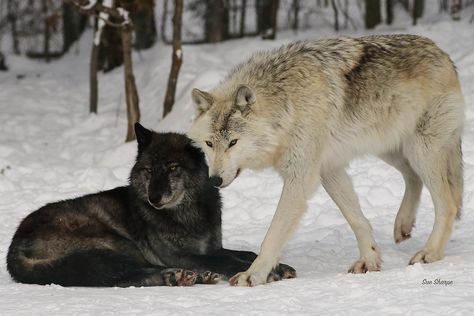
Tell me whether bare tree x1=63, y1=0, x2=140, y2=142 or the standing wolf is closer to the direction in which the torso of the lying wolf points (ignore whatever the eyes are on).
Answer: the standing wolf

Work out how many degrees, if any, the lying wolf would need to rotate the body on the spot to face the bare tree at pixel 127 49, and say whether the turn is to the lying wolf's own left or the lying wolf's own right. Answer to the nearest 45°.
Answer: approximately 90° to the lying wolf's own left

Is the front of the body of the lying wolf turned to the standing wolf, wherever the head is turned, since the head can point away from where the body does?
yes

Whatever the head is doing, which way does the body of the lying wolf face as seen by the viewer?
to the viewer's right
